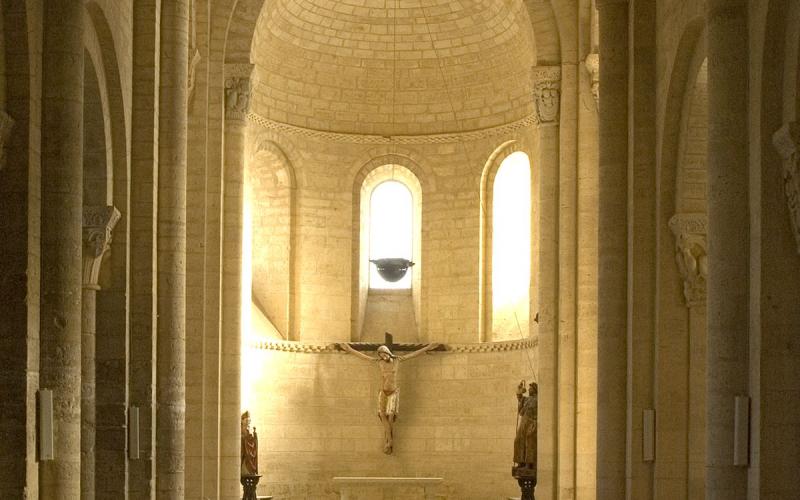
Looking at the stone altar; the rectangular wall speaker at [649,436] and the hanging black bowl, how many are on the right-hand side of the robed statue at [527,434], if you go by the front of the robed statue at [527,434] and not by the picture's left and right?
2

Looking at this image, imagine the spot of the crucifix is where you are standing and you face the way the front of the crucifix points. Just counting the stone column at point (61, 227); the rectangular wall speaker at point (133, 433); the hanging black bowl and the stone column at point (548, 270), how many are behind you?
0

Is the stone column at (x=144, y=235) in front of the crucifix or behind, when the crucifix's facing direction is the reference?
in front

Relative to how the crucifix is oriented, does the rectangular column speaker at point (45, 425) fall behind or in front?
in front

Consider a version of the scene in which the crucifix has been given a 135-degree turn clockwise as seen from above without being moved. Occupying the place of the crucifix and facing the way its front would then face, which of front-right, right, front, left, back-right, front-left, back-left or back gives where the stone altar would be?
back-left

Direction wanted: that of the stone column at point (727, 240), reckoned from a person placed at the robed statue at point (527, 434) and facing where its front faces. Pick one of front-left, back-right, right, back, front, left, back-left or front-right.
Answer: front-left

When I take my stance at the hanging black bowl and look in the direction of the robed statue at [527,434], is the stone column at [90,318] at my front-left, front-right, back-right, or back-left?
front-right

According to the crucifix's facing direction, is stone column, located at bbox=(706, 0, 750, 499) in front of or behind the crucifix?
in front

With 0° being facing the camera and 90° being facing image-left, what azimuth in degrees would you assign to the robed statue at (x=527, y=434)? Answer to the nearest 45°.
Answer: approximately 45°

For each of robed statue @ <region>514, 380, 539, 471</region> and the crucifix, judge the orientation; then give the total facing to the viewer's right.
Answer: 0

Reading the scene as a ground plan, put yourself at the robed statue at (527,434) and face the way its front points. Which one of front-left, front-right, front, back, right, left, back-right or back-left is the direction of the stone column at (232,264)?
front-right

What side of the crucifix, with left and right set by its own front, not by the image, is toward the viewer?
front
